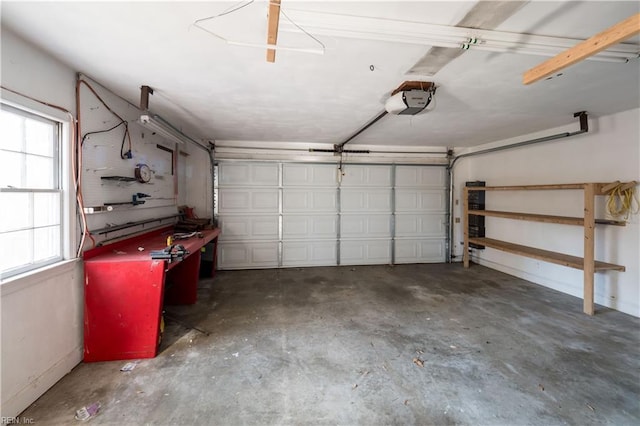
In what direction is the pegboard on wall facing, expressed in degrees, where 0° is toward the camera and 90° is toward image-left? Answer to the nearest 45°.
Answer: approximately 315°

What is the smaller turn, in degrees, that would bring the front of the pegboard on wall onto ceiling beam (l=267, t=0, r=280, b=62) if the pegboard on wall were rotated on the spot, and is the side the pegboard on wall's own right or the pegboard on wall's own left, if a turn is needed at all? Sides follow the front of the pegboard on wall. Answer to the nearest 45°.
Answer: approximately 45° to the pegboard on wall's own right

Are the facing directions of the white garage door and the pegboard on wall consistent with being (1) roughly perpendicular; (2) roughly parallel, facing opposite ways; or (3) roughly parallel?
roughly perpendicular

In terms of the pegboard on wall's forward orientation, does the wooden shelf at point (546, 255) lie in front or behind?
in front

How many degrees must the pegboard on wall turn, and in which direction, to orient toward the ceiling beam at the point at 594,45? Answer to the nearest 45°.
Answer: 0° — it already faces it
